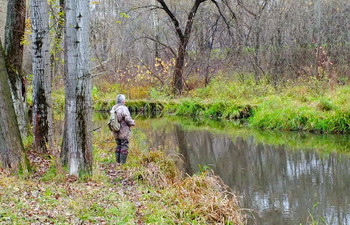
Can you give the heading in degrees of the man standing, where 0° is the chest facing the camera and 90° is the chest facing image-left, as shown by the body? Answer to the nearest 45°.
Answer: approximately 225°

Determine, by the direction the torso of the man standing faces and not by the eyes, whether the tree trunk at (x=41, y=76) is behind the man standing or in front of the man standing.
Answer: behind

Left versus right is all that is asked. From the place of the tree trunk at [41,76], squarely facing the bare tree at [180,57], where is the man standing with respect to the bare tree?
right

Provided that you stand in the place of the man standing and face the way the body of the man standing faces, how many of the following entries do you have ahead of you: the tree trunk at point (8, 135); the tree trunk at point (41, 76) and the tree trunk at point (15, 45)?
0

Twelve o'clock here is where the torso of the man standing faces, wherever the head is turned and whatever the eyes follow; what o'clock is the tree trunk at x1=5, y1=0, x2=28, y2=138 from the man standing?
The tree trunk is roughly at 8 o'clock from the man standing.

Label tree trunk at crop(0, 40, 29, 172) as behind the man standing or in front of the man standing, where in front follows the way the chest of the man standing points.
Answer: behind

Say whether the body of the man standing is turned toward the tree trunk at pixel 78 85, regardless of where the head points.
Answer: no

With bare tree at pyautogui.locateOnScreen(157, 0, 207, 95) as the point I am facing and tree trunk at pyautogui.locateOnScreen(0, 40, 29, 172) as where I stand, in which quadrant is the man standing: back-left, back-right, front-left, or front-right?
front-right

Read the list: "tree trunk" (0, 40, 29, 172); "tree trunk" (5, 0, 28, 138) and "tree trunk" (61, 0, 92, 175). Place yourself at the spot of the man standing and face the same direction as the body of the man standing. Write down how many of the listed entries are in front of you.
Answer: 0

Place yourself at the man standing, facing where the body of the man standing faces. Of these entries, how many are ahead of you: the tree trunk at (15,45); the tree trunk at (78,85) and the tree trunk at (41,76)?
0

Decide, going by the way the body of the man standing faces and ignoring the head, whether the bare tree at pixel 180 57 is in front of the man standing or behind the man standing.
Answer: in front

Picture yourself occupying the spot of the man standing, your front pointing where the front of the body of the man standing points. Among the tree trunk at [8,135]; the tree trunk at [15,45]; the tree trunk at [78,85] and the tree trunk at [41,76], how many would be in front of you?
0

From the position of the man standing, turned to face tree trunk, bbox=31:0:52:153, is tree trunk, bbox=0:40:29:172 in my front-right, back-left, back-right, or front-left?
front-left

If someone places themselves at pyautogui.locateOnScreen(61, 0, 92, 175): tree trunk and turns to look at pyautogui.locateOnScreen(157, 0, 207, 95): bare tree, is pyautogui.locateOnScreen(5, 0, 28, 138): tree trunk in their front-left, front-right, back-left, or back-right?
front-left
